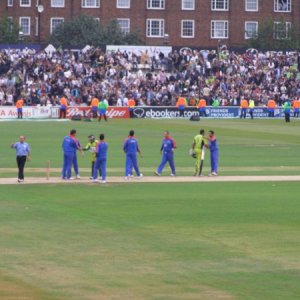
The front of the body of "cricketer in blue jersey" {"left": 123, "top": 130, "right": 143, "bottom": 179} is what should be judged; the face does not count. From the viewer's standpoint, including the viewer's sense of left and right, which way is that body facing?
facing away from the viewer

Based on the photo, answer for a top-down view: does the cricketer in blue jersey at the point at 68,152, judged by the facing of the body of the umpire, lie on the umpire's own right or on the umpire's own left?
on the umpire's own left

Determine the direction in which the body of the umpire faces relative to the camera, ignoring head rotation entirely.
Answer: toward the camera

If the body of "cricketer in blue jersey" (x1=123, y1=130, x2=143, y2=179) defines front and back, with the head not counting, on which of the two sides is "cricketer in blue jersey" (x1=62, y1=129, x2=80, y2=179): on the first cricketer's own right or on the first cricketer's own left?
on the first cricketer's own left

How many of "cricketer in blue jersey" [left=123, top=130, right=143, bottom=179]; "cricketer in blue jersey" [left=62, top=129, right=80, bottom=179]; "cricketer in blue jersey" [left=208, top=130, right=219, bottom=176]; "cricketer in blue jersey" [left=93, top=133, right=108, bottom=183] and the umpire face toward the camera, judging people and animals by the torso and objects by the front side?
1

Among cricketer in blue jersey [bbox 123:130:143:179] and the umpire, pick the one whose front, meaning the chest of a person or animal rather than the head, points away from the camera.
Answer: the cricketer in blue jersey

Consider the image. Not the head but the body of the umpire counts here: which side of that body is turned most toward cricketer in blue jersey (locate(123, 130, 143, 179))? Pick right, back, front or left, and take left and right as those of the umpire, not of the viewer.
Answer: left

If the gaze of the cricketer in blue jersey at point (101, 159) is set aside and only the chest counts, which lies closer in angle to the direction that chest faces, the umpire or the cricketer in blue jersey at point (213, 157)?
the umpire

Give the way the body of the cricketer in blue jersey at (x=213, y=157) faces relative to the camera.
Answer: to the viewer's left
